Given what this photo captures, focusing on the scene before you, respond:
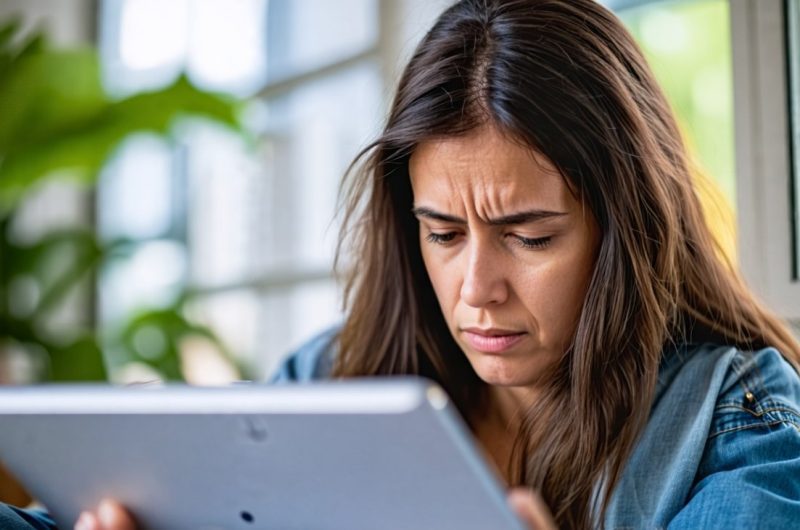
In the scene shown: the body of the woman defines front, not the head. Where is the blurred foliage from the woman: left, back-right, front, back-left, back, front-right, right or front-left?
right

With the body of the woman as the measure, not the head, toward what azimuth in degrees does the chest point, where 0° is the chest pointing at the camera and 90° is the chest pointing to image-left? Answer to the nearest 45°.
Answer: approximately 45°

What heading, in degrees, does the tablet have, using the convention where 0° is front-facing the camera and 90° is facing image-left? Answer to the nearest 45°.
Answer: approximately 180°

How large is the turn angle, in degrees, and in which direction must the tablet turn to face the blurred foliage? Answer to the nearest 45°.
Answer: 0° — it already faces it

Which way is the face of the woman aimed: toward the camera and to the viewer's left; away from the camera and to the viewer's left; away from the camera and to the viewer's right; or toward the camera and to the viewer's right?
toward the camera and to the viewer's left
